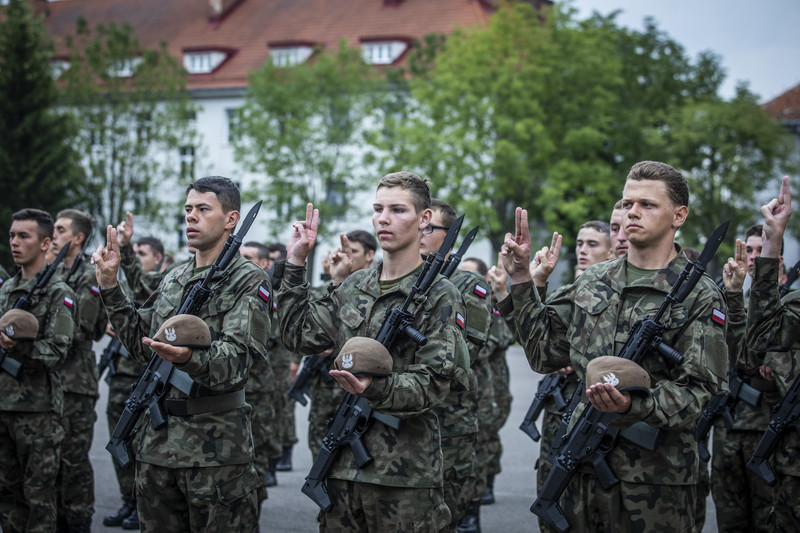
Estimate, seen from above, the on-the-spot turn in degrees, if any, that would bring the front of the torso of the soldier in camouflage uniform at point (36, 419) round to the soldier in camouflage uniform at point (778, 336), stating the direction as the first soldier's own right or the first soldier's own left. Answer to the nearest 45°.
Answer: approximately 90° to the first soldier's own left

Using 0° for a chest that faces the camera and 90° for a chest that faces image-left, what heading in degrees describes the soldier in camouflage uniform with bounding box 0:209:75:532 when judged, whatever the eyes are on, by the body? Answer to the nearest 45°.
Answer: approximately 45°

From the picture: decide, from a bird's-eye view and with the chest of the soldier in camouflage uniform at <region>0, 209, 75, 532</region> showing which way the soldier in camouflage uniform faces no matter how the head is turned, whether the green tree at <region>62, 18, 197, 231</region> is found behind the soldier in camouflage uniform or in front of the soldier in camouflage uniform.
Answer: behind

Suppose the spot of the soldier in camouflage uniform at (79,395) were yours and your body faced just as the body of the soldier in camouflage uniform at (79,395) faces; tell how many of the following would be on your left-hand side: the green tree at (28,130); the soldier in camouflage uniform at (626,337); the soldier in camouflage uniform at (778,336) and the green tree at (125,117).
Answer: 2

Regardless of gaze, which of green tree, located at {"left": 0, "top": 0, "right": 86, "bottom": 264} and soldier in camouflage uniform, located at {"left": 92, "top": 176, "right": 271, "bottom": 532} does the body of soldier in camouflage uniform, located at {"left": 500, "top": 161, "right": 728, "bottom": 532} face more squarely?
the soldier in camouflage uniform

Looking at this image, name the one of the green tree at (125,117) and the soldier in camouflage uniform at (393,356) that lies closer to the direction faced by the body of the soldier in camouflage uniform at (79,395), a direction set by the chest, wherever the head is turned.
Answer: the soldier in camouflage uniform

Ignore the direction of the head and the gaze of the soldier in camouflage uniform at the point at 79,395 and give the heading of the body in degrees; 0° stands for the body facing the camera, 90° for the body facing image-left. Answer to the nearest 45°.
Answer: approximately 45°

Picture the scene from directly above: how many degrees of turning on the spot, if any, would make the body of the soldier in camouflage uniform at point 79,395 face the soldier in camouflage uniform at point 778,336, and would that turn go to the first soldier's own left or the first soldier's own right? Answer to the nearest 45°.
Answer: approximately 90° to the first soldier's own left

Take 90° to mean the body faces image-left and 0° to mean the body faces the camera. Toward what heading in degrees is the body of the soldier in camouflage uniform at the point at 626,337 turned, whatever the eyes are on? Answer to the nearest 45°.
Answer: approximately 45°

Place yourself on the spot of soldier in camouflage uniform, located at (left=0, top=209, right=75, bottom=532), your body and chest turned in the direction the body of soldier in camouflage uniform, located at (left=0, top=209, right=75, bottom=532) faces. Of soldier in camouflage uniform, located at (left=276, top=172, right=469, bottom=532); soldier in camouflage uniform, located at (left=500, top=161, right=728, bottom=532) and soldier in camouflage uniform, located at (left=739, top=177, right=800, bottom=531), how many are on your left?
3

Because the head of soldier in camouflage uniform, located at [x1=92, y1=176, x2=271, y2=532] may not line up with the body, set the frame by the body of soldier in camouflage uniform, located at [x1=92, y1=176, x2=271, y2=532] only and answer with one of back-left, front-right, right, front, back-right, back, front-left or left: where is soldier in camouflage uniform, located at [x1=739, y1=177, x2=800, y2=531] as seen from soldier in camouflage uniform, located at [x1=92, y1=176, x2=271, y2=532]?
back-left

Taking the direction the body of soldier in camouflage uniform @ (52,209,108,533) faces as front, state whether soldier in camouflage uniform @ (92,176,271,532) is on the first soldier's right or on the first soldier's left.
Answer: on the first soldier's left
